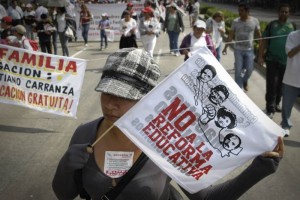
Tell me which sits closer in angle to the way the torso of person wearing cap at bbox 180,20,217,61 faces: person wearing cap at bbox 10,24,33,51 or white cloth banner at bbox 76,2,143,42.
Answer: the person wearing cap

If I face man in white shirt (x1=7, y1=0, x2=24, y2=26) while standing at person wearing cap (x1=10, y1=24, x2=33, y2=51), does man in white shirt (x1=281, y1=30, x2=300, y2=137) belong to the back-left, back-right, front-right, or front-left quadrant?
back-right

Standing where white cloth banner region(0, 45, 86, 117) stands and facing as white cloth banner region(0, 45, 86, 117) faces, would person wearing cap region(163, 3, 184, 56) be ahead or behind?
behind

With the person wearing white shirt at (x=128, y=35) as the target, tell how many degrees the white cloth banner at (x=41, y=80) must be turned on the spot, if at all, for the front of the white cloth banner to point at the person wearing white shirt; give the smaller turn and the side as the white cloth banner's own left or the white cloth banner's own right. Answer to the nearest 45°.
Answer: approximately 135° to the white cloth banner's own left

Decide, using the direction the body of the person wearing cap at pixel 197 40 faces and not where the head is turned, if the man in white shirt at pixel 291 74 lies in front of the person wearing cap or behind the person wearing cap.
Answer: in front

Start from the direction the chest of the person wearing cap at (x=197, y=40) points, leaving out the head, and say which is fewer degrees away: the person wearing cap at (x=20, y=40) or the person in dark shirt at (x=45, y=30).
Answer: the person wearing cap

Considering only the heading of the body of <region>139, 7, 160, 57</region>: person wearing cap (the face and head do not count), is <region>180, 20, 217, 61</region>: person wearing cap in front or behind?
in front

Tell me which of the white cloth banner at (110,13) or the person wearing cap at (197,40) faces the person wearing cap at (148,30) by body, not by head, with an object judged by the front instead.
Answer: the white cloth banner

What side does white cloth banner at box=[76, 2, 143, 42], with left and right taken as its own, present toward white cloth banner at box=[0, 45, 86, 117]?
front

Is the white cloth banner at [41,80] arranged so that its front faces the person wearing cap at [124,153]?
yes

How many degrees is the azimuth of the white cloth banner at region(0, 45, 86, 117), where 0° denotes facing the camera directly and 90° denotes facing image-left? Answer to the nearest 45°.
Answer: approximately 0°
